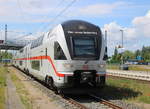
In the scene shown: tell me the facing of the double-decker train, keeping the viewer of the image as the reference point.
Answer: facing the viewer and to the right of the viewer
